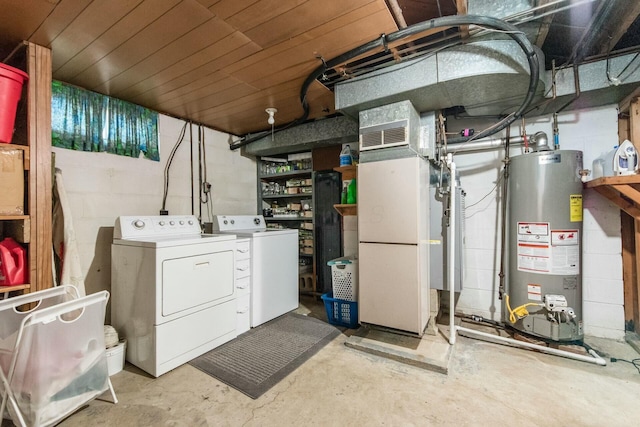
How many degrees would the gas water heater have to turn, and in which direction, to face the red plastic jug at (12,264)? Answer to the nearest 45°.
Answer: approximately 45° to its right

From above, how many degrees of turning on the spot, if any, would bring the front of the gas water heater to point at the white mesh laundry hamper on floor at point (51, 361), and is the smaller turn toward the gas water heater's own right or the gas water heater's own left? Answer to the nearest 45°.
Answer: approximately 45° to the gas water heater's own right

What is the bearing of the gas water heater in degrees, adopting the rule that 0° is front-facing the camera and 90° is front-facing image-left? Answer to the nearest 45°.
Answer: approximately 0°

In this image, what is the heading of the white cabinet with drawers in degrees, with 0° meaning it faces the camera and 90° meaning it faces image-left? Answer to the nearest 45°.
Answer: approximately 315°

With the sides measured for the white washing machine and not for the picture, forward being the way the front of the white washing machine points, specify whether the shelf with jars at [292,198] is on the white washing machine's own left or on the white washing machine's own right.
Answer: on the white washing machine's own left

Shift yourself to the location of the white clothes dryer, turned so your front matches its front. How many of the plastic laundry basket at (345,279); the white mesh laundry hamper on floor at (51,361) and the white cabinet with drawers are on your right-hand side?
1

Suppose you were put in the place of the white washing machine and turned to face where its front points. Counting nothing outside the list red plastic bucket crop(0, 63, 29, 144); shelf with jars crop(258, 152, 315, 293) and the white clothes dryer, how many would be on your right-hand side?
2

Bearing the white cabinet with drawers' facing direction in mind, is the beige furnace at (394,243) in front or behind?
in front

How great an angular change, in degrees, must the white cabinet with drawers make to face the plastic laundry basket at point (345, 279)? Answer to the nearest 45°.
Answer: approximately 45° to its left

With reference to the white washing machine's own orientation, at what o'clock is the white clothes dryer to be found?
The white clothes dryer is roughly at 3 o'clock from the white washing machine.
